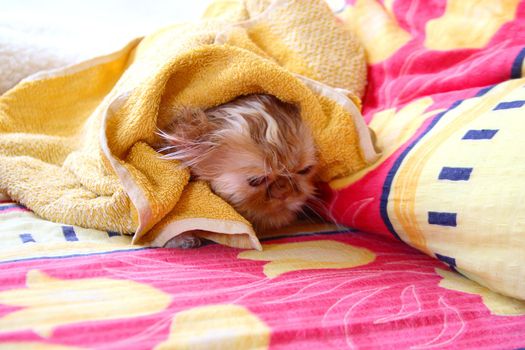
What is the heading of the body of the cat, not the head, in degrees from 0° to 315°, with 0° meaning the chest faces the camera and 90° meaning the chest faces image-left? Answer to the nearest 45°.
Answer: approximately 315°
